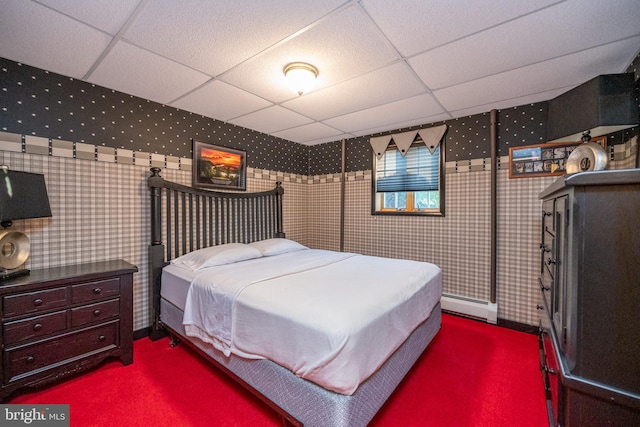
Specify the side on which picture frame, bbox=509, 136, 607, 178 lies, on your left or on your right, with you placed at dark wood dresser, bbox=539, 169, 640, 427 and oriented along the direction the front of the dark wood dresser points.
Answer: on your right

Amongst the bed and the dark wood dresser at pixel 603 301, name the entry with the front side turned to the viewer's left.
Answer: the dark wood dresser

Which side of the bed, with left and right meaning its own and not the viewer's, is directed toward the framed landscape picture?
back

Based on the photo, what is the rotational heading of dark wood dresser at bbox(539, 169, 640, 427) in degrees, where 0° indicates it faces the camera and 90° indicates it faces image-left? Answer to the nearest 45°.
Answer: approximately 90°

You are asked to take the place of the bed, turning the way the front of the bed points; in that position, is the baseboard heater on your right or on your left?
on your left

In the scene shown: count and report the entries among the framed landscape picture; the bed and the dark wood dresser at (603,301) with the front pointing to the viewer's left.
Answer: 1

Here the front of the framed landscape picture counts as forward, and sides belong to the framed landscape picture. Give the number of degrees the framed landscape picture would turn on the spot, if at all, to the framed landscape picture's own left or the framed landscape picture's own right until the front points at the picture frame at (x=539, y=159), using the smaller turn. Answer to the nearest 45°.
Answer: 0° — it already faces it

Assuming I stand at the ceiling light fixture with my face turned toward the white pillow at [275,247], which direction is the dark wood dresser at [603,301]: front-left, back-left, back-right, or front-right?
back-right

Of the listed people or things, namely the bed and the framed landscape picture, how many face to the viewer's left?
0

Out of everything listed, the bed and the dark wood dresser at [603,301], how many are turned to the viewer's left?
1

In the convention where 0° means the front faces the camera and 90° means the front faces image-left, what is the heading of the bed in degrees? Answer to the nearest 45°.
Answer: approximately 315°

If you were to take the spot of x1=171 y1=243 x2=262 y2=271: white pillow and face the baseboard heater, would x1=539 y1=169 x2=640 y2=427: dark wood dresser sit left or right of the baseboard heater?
right

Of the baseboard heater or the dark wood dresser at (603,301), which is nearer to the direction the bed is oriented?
the dark wood dresser

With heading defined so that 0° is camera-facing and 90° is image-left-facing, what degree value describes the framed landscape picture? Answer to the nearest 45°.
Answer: approximately 315°
